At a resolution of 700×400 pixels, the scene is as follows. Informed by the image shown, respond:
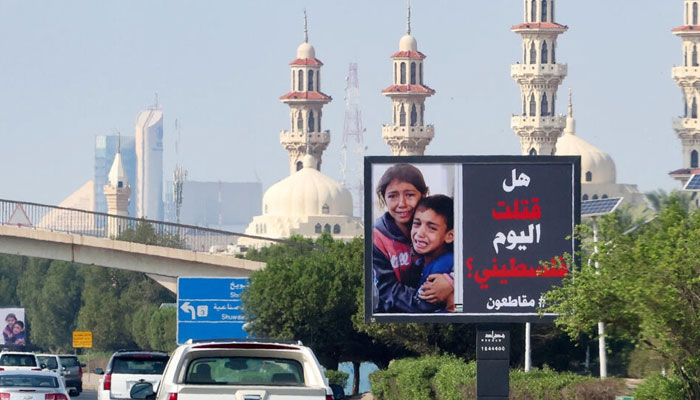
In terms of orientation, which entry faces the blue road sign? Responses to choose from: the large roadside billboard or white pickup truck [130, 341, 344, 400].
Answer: the white pickup truck

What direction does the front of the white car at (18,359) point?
away from the camera

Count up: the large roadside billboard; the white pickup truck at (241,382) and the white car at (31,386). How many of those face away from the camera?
2

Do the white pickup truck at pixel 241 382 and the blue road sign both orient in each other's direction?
yes

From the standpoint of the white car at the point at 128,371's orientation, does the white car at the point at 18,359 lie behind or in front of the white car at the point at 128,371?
in front

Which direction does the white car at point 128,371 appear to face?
away from the camera

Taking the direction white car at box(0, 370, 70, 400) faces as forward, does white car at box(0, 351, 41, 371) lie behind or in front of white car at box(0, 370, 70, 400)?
in front

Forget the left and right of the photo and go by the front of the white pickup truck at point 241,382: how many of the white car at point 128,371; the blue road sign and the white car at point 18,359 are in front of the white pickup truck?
3

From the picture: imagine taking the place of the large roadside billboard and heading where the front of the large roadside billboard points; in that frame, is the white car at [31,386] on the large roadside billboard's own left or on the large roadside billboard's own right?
on the large roadside billboard's own right

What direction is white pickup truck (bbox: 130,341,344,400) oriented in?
away from the camera

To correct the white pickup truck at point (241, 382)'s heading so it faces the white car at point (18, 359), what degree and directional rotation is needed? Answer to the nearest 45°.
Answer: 0° — it already faces it

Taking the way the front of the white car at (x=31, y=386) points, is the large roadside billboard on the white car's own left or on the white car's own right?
on the white car's own right

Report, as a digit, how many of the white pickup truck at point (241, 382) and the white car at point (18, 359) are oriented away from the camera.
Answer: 2

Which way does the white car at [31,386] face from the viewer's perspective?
away from the camera

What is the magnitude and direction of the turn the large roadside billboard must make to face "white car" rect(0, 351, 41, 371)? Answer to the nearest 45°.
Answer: approximately 135° to its right
